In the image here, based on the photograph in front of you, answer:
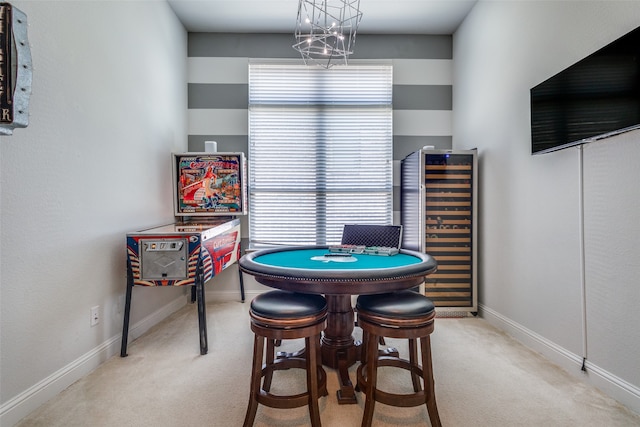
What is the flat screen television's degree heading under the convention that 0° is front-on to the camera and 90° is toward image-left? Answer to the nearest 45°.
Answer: approximately 45°

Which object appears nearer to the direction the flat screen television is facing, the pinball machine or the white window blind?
the pinball machine

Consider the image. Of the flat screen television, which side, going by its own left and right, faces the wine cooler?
right

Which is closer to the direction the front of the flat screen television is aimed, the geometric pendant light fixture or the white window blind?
the geometric pendant light fixture

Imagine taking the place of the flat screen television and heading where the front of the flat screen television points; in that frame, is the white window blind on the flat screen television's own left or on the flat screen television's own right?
on the flat screen television's own right

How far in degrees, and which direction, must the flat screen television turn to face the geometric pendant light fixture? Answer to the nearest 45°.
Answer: approximately 45° to its right
